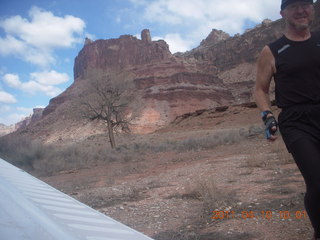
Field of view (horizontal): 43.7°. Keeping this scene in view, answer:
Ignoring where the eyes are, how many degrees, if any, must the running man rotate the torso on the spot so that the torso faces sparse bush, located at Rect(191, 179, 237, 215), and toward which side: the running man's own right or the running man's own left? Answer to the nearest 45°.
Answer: approximately 135° to the running man's own right

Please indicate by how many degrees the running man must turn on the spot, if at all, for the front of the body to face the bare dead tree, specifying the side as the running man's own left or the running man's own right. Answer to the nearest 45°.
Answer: approximately 135° to the running man's own right

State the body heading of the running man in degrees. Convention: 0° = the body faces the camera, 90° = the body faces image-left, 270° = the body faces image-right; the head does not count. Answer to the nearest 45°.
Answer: approximately 0°
